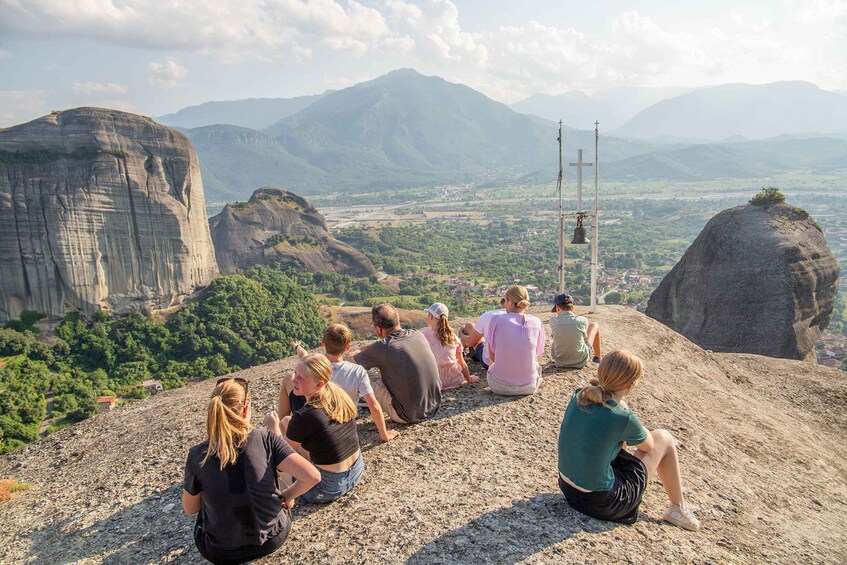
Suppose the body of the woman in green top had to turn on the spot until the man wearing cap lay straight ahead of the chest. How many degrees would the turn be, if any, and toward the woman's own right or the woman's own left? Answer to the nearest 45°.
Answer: approximately 45° to the woman's own left

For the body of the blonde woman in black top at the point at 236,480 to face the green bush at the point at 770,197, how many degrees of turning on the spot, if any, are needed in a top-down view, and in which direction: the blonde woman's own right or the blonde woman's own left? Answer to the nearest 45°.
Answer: approximately 45° to the blonde woman's own right

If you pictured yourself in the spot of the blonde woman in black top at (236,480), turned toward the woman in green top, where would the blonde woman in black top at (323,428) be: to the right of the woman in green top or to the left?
left

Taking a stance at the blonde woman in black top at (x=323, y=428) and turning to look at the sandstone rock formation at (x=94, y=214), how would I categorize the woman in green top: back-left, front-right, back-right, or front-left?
back-right

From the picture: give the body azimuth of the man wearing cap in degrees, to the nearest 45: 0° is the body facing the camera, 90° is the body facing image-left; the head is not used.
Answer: approximately 180°

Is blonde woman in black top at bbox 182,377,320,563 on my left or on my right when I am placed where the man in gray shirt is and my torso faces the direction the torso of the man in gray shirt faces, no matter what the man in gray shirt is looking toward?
on my left

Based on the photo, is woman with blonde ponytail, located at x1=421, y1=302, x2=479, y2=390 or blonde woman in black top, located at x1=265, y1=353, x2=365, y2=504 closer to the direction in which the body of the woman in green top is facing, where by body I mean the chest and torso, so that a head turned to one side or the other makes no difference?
the woman with blonde ponytail

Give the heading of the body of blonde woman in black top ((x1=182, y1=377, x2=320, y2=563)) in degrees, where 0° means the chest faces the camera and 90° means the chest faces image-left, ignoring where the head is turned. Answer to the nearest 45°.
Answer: approximately 180°

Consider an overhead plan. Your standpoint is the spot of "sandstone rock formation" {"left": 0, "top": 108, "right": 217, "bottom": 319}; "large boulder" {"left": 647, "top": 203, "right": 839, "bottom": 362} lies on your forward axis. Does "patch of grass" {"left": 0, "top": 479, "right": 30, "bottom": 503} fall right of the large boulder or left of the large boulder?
right

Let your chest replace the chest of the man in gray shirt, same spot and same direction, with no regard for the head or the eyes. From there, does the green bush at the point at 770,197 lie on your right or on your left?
on your right

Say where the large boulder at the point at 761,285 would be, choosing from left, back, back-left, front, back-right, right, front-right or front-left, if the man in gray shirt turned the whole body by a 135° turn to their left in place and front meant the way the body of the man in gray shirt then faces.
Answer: back-left

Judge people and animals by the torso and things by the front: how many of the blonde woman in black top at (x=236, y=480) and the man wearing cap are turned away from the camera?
2

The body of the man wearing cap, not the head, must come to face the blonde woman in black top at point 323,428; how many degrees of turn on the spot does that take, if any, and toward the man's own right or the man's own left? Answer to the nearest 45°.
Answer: approximately 135° to the man's own left

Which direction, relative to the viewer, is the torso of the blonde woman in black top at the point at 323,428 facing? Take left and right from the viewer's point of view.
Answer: facing away from the viewer and to the left of the viewer
